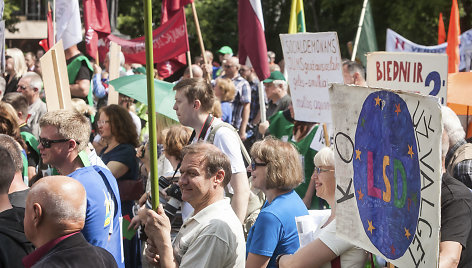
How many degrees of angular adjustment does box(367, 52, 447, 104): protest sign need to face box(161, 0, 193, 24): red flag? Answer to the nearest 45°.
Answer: approximately 135° to its right

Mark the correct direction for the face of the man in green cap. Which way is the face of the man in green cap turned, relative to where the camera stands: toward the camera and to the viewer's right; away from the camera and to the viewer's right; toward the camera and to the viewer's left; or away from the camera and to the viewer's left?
toward the camera and to the viewer's left

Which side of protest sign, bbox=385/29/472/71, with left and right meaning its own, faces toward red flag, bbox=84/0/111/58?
right

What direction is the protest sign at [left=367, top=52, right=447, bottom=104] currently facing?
toward the camera

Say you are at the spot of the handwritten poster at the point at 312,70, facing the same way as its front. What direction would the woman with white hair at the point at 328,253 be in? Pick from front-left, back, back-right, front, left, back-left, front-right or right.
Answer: front

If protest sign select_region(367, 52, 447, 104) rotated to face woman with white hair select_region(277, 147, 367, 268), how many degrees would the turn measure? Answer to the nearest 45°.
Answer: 0° — it already faces them

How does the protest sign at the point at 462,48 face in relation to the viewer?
toward the camera

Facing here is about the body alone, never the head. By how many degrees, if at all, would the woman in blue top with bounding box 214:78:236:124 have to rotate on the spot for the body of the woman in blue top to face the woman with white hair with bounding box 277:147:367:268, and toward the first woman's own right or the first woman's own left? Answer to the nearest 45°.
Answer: approximately 90° to the first woman's own left
